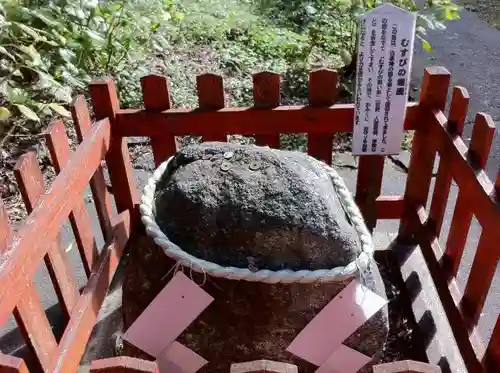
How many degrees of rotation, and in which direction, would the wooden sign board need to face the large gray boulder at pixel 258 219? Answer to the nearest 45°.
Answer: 0° — it already faces it

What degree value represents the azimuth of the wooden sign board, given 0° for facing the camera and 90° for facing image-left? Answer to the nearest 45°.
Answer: approximately 0°

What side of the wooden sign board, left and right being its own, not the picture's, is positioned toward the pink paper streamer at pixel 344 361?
front

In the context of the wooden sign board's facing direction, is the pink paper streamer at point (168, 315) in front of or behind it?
in front

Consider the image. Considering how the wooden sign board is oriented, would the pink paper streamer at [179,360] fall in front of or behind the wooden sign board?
in front

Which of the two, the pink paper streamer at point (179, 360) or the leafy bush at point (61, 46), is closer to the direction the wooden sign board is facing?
the pink paper streamer

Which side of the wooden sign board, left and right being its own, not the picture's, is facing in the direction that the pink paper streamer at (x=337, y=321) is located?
front
